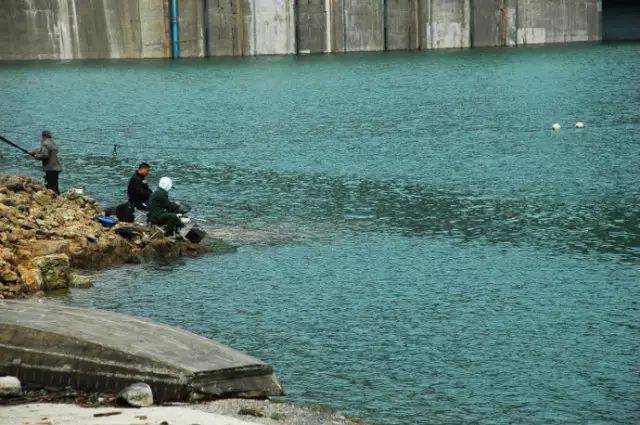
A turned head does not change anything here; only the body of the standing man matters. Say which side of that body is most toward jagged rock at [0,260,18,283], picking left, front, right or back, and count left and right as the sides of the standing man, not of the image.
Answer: left

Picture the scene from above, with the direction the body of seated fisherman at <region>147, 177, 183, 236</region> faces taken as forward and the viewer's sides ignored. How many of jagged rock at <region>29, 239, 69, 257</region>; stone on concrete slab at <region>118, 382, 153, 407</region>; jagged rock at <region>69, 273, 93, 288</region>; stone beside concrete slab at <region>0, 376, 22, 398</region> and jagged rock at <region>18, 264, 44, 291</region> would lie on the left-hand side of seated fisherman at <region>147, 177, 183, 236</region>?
0

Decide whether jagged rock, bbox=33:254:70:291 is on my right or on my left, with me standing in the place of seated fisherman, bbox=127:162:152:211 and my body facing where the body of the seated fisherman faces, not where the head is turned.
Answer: on my right

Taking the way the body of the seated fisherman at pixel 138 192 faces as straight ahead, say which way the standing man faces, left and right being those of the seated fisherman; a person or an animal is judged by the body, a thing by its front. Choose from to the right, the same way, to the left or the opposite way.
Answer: the opposite way

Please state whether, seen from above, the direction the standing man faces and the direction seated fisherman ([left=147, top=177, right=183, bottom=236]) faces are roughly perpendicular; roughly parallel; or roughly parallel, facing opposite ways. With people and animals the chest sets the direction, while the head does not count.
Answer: roughly parallel, facing opposite ways

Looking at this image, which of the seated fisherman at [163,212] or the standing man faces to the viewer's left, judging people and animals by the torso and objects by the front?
the standing man

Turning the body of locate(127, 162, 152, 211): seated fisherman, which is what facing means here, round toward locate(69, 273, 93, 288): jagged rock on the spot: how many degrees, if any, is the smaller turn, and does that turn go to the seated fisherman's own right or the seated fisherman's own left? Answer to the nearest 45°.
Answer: approximately 90° to the seated fisherman's own right

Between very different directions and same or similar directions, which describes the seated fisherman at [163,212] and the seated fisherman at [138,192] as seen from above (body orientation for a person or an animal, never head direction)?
same or similar directions

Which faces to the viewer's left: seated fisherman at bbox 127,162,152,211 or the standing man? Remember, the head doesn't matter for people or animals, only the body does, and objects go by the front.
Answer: the standing man

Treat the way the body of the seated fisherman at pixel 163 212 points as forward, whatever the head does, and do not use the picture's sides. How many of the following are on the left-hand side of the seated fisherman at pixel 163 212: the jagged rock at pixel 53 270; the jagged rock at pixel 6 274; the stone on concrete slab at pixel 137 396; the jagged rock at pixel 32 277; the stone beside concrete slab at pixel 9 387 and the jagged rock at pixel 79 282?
0

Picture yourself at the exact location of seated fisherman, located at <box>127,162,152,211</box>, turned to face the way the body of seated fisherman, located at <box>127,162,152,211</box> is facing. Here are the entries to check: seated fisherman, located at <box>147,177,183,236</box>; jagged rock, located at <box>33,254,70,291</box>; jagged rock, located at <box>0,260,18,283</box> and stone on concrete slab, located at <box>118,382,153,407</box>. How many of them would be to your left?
0

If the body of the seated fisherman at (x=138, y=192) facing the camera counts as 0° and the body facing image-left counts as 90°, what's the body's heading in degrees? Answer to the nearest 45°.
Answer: approximately 270°

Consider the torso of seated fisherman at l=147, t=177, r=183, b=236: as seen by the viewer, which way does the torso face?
to the viewer's right

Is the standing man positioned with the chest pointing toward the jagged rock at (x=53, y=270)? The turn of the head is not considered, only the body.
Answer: no

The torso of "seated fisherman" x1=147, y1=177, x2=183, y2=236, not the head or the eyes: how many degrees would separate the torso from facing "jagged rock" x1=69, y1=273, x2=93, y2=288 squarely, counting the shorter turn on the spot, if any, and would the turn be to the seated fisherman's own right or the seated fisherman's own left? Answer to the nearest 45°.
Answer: approximately 135° to the seated fisherman's own right

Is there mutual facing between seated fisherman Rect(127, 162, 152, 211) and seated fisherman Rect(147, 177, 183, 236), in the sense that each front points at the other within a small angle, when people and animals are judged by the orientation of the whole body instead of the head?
no

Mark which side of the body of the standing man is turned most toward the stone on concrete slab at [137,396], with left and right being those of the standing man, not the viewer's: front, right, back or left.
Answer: left

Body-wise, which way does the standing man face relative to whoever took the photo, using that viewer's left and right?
facing to the left of the viewer

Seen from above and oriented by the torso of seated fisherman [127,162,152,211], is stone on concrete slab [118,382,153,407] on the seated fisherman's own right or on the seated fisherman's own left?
on the seated fisherman's own right

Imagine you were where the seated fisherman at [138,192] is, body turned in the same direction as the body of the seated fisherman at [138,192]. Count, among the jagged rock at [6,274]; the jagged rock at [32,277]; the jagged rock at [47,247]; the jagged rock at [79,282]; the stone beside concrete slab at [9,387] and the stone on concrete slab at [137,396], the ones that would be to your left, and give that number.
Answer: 0
